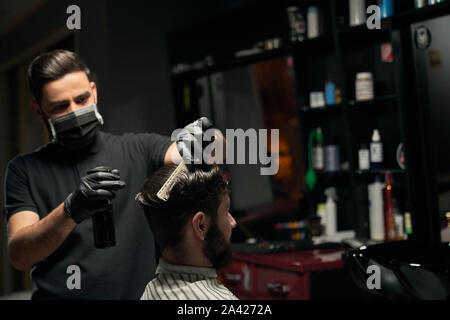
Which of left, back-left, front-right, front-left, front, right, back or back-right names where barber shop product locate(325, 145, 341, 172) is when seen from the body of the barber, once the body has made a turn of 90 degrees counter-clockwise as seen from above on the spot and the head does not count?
front

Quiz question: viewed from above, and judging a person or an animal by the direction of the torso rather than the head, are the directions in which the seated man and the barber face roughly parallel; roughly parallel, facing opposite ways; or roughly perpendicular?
roughly perpendicular

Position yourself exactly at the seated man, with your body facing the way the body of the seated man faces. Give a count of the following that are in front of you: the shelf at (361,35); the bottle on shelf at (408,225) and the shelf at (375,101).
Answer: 3

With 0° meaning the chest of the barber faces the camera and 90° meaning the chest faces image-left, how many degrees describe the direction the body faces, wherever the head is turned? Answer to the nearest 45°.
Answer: approximately 315°

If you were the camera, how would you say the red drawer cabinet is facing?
facing the viewer and to the left of the viewer

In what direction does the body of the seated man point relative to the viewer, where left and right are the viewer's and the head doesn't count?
facing away from the viewer and to the right of the viewer

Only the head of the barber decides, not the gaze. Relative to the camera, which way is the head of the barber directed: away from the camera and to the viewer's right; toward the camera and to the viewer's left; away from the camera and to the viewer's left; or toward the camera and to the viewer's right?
toward the camera and to the viewer's right

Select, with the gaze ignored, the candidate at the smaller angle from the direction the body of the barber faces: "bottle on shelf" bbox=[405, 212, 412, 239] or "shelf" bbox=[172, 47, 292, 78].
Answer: the bottle on shelf

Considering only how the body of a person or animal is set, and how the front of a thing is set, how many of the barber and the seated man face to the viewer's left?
0

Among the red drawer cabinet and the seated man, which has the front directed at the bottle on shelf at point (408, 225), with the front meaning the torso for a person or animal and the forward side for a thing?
the seated man

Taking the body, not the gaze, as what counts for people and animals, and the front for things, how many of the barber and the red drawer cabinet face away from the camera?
0
